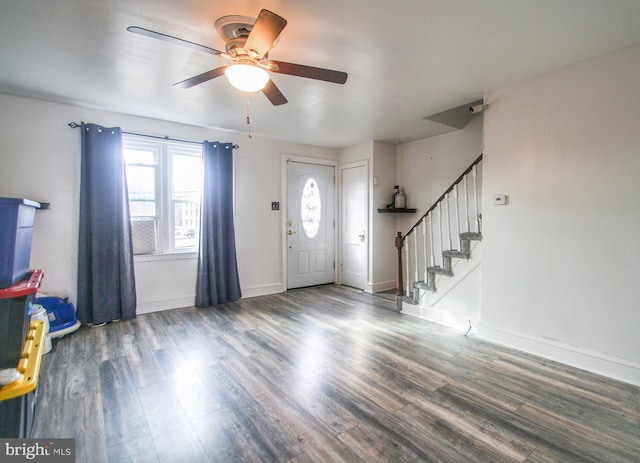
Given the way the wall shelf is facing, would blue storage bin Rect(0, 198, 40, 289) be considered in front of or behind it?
in front

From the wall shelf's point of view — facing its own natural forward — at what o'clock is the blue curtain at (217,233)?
The blue curtain is roughly at 2 o'clock from the wall shelf.

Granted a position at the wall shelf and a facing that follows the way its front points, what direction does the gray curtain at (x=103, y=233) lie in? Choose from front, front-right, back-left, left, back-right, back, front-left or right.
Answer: front-right

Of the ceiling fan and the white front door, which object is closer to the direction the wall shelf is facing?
the ceiling fan

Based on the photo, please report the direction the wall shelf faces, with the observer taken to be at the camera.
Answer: facing the viewer

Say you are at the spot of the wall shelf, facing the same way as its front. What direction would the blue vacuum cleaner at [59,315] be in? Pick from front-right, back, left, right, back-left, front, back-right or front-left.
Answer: front-right

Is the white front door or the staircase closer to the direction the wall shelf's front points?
the staircase

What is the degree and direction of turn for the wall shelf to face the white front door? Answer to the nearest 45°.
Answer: approximately 90° to its right

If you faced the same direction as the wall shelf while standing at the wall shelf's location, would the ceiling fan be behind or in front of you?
in front

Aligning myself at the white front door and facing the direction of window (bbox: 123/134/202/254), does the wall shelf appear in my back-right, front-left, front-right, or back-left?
back-left

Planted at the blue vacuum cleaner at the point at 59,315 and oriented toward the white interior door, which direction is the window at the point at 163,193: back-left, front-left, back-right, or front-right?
front-left

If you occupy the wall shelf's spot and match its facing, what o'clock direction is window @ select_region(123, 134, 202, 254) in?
The window is roughly at 2 o'clock from the wall shelf.

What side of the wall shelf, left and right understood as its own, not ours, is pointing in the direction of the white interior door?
right
